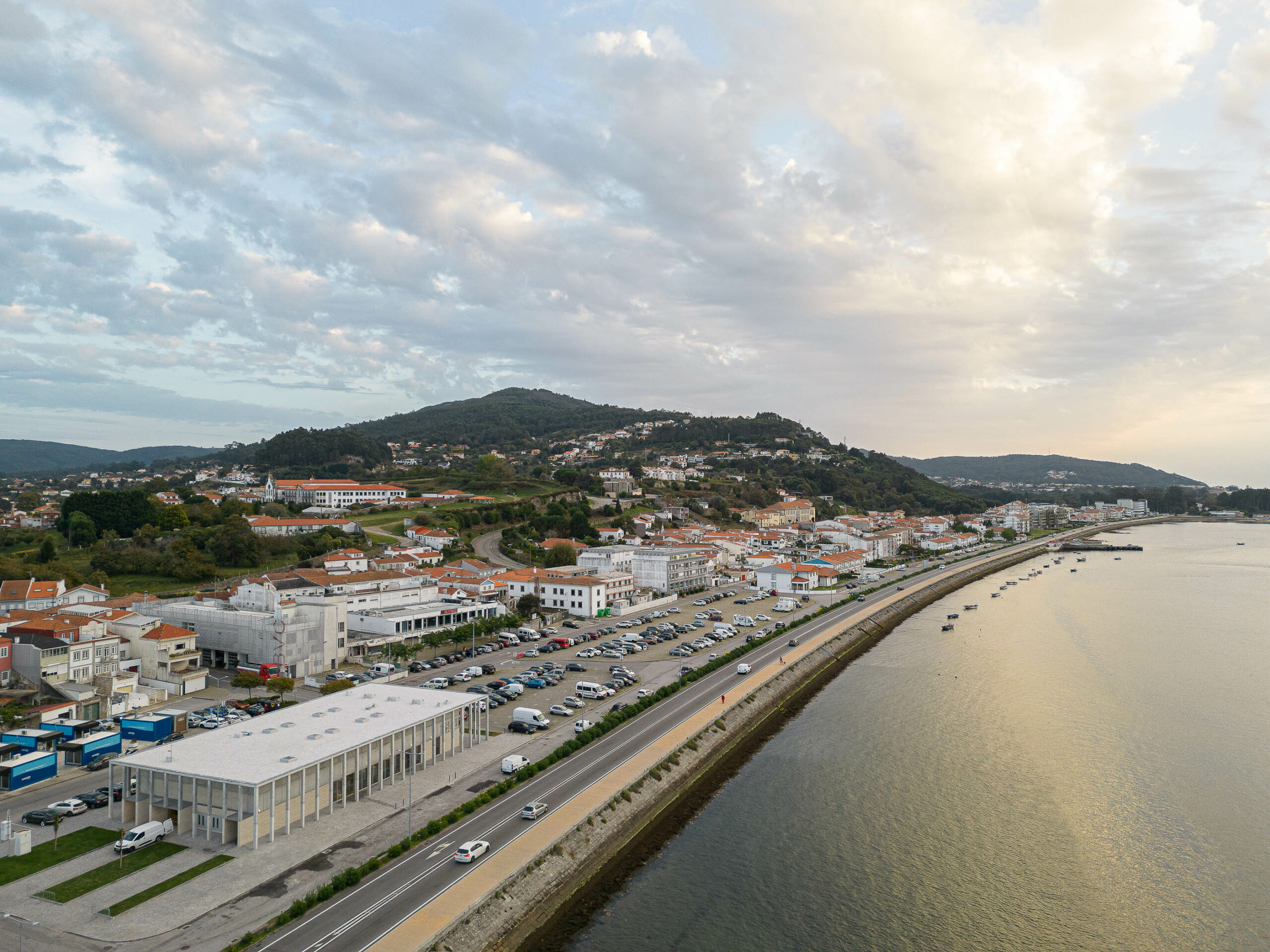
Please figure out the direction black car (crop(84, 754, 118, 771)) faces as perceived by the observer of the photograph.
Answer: facing the viewer and to the left of the viewer

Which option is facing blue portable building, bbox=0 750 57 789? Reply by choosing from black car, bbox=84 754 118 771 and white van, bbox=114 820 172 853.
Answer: the black car

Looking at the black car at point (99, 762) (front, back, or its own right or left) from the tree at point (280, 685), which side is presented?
back

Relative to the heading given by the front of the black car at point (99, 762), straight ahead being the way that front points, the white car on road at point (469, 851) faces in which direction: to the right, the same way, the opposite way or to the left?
the opposite way

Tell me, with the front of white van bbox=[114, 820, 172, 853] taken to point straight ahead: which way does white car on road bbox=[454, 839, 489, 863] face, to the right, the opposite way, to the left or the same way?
the opposite way

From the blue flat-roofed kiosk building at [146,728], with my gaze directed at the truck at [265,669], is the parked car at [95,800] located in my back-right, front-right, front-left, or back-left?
back-right

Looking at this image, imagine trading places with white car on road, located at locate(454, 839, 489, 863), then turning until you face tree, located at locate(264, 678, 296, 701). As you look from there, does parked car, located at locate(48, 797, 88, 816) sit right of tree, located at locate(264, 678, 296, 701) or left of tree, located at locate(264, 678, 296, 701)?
left

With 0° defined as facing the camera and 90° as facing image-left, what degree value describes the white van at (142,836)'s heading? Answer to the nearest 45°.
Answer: approximately 45°
